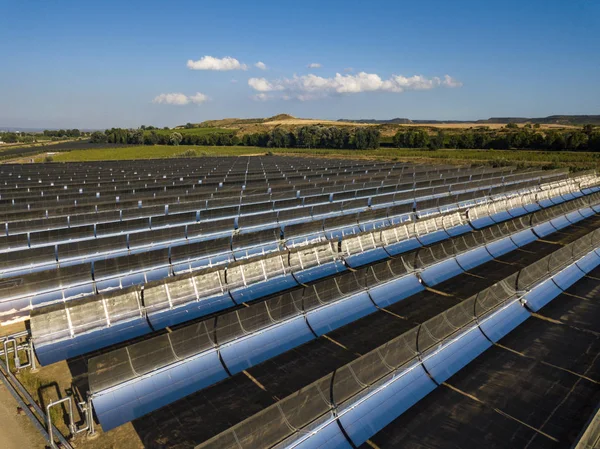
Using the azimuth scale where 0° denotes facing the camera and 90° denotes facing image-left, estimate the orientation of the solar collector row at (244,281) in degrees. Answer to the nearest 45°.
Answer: approximately 315°

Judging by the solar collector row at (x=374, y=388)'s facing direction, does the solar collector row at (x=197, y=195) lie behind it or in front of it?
behind

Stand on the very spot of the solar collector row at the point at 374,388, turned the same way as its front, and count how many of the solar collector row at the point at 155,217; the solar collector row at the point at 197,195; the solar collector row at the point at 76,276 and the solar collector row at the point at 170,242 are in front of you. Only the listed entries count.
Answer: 0

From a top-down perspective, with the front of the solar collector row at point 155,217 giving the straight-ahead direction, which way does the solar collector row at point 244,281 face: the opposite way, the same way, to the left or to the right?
the same way

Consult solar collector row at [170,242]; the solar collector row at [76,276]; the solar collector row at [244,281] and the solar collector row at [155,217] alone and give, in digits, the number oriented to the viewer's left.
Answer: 0

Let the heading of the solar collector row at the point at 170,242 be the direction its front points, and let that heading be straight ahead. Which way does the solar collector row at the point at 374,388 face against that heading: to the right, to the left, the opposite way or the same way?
the same way

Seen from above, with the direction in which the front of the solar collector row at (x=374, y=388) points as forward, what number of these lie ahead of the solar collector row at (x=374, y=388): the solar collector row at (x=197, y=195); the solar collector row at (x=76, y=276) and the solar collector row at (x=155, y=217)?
0

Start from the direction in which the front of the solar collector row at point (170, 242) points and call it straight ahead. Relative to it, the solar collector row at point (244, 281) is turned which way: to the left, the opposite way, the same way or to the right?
the same way

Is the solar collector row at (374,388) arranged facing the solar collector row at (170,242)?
no

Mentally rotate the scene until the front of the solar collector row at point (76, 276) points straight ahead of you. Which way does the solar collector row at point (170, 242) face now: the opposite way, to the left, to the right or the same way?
the same way

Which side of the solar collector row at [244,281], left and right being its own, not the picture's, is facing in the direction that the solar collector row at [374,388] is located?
front

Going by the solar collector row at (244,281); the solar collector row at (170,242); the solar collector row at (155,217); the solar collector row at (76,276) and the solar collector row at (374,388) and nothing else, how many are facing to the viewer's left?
0

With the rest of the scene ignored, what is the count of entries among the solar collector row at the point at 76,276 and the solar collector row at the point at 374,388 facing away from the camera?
0

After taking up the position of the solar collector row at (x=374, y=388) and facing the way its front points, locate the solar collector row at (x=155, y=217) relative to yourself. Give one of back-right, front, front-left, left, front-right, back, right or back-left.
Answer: back

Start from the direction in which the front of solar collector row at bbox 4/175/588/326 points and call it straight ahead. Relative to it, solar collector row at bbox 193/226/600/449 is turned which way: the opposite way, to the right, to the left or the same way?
the same way

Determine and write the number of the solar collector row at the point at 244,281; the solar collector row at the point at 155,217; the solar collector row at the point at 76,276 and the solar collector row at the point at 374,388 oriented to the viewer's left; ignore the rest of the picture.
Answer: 0

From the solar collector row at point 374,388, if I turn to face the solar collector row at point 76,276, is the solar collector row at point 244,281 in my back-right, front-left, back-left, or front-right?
front-right

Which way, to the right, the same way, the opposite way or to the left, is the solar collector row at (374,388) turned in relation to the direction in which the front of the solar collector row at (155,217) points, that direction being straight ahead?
the same way

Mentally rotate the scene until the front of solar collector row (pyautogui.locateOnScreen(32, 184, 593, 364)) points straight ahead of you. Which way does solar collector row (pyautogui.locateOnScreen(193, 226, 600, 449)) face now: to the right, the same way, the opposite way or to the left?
the same way
